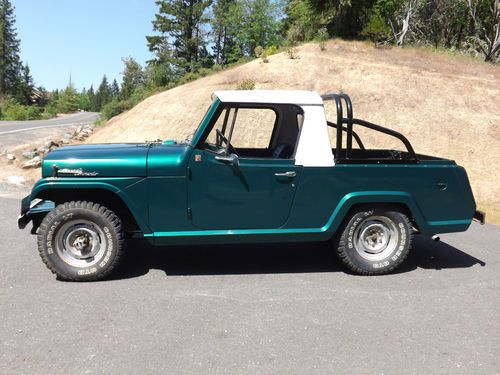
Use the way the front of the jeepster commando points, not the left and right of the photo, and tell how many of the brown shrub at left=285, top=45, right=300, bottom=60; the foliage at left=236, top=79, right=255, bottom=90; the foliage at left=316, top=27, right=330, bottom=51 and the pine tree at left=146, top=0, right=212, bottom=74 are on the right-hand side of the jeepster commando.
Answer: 4

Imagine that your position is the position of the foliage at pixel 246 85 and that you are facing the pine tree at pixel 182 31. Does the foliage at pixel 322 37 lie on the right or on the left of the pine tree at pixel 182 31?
right

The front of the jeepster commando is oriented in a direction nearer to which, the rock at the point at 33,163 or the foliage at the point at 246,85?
the rock

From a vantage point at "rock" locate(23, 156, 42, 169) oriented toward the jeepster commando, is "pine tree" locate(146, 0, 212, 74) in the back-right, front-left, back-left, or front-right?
back-left

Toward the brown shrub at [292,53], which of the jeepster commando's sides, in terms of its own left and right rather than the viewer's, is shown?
right

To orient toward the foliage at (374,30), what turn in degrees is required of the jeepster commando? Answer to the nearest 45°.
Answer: approximately 90° to its right

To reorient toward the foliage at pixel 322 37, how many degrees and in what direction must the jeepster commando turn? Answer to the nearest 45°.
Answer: approximately 90° to its right

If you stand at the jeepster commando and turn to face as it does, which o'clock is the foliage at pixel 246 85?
The foliage is roughly at 3 o'clock from the jeepster commando.

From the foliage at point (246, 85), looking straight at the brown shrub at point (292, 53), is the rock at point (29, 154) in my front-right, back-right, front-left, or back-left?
back-left

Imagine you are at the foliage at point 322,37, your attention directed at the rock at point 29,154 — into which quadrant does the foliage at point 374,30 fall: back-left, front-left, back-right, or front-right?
back-left

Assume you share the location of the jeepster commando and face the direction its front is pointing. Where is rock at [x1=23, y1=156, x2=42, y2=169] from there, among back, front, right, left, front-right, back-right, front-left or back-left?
front-right

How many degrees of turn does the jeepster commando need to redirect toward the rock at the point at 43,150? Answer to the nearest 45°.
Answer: approximately 45° to its right

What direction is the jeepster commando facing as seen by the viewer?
to the viewer's left

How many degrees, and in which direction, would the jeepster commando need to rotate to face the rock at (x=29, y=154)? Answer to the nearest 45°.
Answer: approximately 45° to its right
